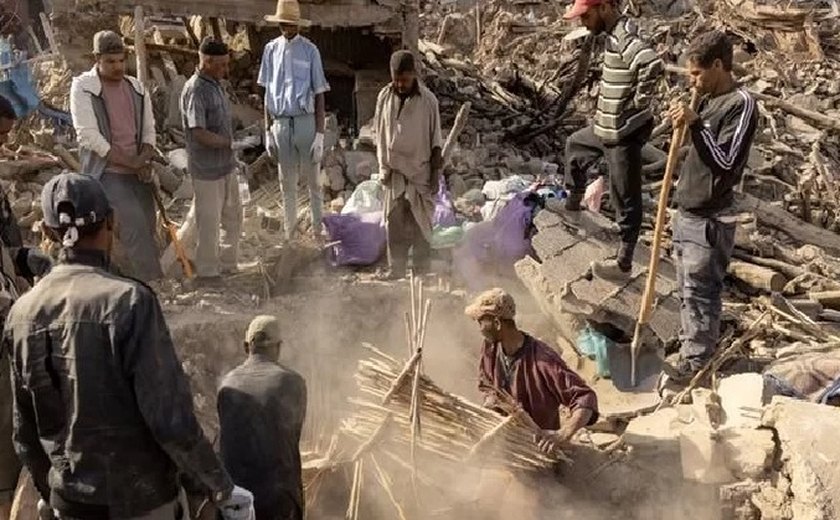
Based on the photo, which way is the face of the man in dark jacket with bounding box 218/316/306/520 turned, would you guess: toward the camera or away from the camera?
away from the camera

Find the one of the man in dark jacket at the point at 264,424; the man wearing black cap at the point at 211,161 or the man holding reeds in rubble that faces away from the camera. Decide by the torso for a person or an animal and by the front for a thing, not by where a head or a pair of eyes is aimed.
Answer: the man in dark jacket

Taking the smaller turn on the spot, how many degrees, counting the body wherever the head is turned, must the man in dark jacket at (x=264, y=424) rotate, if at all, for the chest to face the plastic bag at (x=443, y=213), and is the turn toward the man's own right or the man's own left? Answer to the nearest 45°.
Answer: approximately 45° to the man's own right

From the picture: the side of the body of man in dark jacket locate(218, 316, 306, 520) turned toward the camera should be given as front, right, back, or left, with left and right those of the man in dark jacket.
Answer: back

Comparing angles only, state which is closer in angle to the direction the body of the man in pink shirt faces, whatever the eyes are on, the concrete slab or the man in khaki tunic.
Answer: the concrete slab

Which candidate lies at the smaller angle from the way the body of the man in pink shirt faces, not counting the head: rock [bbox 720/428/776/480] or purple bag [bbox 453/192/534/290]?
the rock

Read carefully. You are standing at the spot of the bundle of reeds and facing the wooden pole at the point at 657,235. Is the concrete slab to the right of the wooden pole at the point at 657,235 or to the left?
right

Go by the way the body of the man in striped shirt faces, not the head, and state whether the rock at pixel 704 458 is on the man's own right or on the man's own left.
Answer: on the man's own left

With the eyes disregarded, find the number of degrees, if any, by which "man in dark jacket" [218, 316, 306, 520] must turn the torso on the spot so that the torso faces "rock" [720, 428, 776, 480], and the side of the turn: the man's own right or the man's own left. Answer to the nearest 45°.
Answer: approximately 90° to the man's own right

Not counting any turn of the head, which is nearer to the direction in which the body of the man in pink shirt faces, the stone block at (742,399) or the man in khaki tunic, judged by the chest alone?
the stone block

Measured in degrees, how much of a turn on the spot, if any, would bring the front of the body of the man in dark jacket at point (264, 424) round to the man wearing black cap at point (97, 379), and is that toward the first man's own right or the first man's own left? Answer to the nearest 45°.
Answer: approximately 135° to the first man's own left

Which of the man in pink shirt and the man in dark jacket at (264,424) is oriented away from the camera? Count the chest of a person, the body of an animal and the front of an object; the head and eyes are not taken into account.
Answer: the man in dark jacket

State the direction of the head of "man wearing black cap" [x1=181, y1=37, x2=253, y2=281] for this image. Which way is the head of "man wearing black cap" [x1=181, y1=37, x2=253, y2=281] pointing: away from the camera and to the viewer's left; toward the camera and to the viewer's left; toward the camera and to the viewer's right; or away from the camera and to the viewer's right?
toward the camera and to the viewer's right
